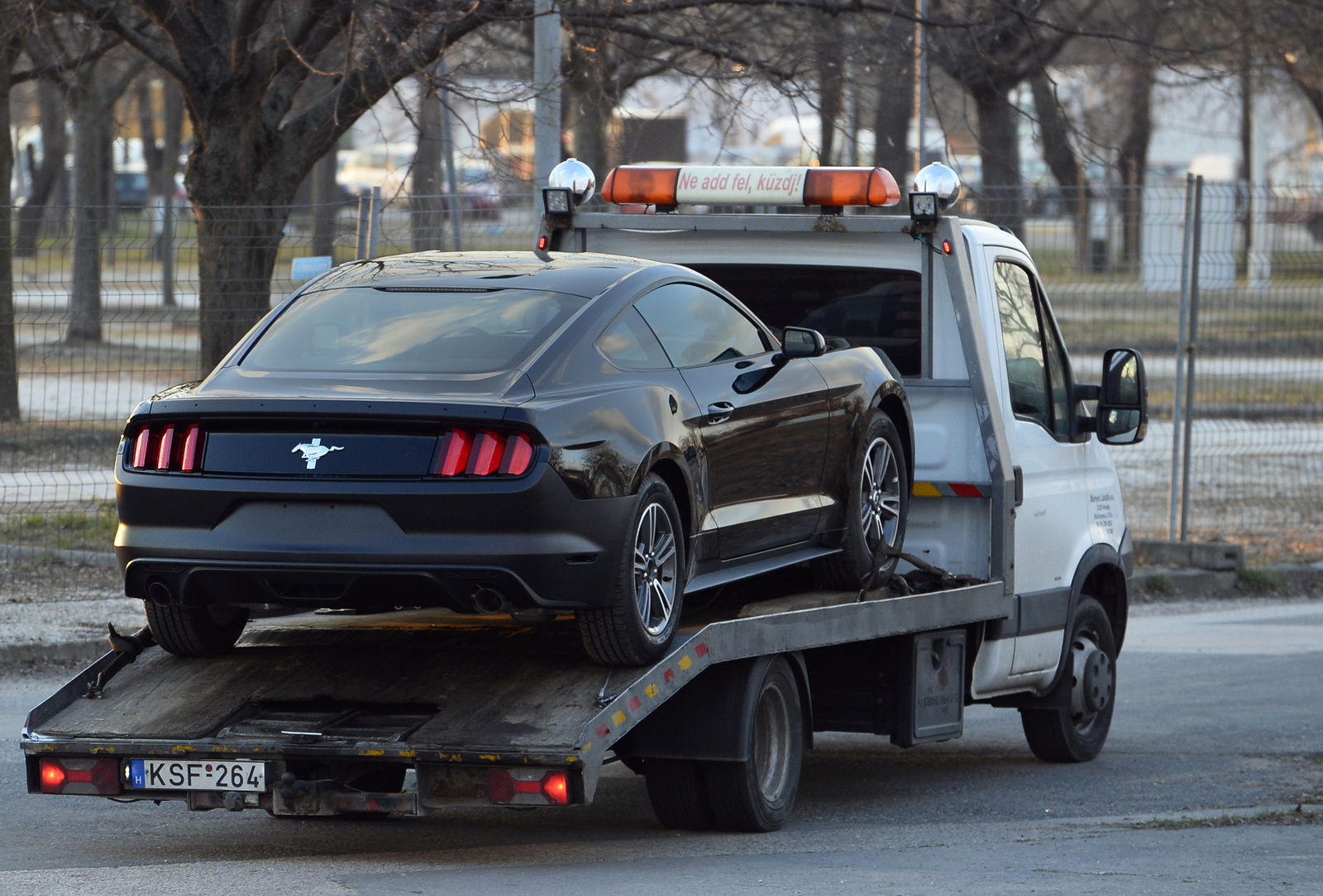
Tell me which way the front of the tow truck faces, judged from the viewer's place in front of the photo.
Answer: facing away from the viewer and to the right of the viewer

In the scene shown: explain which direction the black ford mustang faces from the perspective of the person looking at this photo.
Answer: facing away from the viewer and to the right of the viewer

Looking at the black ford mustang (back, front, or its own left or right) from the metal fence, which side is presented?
front
